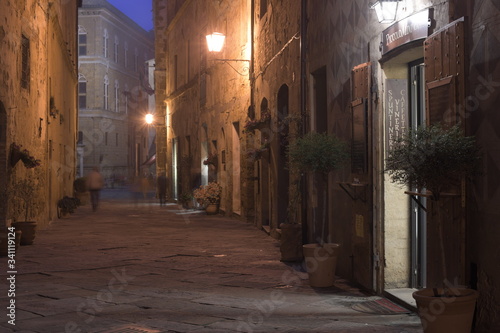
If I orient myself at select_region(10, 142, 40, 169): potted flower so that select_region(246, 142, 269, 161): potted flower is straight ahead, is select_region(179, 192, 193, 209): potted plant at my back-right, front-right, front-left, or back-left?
front-left

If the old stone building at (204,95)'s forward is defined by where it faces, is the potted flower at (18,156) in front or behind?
in front

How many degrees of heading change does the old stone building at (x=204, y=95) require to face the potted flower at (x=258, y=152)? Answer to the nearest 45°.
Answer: approximately 45° to its left

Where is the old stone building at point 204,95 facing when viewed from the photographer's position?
facing the viewer and to the left of the viewer
